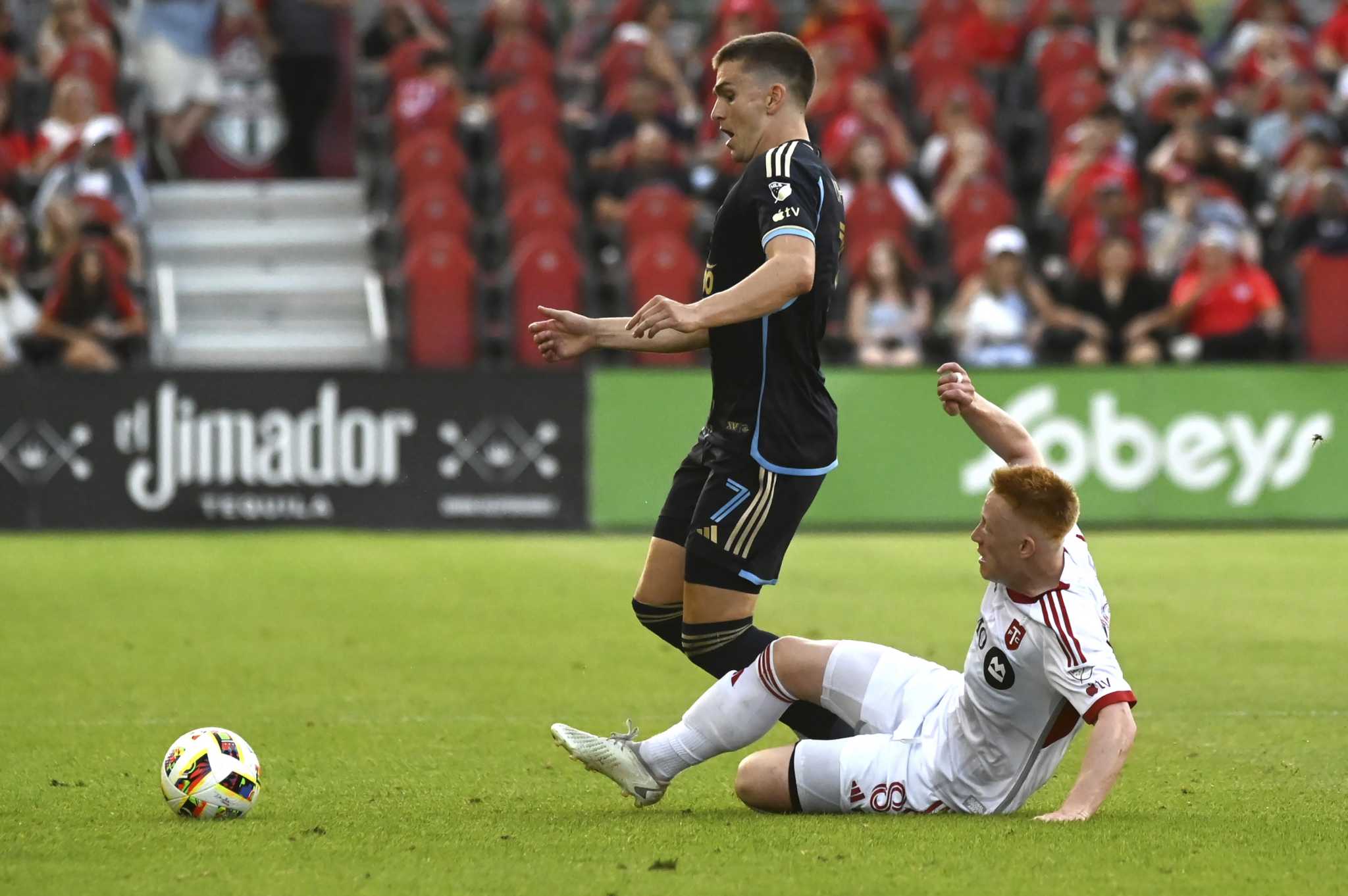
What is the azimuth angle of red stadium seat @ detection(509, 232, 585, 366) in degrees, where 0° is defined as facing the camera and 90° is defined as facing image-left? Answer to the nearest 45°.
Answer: approximately 0°

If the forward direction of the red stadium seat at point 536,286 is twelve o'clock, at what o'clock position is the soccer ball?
The soccer ball is roughly at 12 o'clock from the red stadium seat.

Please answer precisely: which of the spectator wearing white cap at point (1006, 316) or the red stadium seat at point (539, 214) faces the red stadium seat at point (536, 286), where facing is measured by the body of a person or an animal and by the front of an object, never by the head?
the red stadium seat at point (539, 214)

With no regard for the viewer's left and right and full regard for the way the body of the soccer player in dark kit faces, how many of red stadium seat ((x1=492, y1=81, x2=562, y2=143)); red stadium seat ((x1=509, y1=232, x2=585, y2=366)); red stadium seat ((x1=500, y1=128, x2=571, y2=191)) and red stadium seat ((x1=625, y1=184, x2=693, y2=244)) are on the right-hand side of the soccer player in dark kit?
4

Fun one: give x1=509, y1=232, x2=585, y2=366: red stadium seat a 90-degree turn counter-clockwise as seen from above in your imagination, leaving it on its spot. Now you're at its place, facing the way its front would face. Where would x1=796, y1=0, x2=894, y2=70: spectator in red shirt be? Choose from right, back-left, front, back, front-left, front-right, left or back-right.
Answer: front-left

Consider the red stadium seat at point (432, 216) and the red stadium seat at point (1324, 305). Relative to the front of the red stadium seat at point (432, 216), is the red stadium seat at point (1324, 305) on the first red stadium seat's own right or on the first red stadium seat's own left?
on the first red stadium seat's own left

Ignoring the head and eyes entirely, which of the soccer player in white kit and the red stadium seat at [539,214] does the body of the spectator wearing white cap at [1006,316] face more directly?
the soccer player in white kit

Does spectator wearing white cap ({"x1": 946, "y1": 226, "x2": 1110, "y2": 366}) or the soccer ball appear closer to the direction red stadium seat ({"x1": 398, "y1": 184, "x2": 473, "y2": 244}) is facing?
the soccer ball

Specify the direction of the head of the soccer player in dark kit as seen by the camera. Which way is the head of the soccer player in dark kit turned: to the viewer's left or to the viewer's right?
to the viewer's left

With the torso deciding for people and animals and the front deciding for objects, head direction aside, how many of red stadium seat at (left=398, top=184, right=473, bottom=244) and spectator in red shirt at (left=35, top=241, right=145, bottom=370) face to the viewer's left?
0

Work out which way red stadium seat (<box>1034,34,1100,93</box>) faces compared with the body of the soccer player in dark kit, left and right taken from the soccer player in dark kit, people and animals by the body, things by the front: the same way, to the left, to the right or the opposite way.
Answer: to the left

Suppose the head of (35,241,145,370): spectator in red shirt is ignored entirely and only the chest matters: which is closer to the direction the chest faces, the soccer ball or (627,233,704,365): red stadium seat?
the soccer ball
